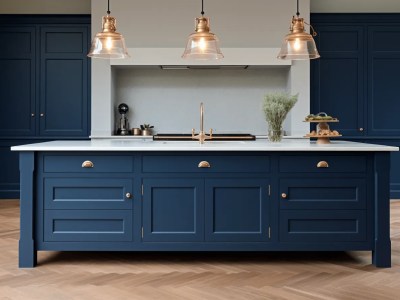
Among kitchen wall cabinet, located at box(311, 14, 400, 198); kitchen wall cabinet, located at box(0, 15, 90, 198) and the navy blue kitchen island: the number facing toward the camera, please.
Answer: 3

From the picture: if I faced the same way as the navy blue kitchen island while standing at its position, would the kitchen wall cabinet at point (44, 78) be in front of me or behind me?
behind

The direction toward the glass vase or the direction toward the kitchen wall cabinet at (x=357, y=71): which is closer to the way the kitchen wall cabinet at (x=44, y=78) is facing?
the glass vase

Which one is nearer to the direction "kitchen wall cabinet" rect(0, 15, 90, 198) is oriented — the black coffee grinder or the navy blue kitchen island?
the navy blue kitchen island

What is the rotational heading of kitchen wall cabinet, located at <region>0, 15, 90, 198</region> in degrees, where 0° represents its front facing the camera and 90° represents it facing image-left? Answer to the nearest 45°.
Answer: approximately 0°

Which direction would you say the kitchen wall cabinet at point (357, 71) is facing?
toward the camera

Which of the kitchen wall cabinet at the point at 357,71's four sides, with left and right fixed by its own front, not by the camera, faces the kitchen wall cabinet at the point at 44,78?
right

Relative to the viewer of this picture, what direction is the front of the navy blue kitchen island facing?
facing the viewer

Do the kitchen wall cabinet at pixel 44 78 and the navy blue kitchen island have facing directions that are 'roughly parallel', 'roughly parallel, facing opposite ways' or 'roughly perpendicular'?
roughly parallel

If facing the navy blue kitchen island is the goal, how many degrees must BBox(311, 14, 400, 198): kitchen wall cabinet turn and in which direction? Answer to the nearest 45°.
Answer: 0° — it already faces it

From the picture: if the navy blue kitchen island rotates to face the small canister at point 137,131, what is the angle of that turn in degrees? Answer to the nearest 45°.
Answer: approximately 180°

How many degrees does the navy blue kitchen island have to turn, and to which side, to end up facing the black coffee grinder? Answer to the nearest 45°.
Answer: approximately 180°

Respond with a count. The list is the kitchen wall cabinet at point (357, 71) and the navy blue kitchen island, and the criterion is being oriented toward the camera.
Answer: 2
